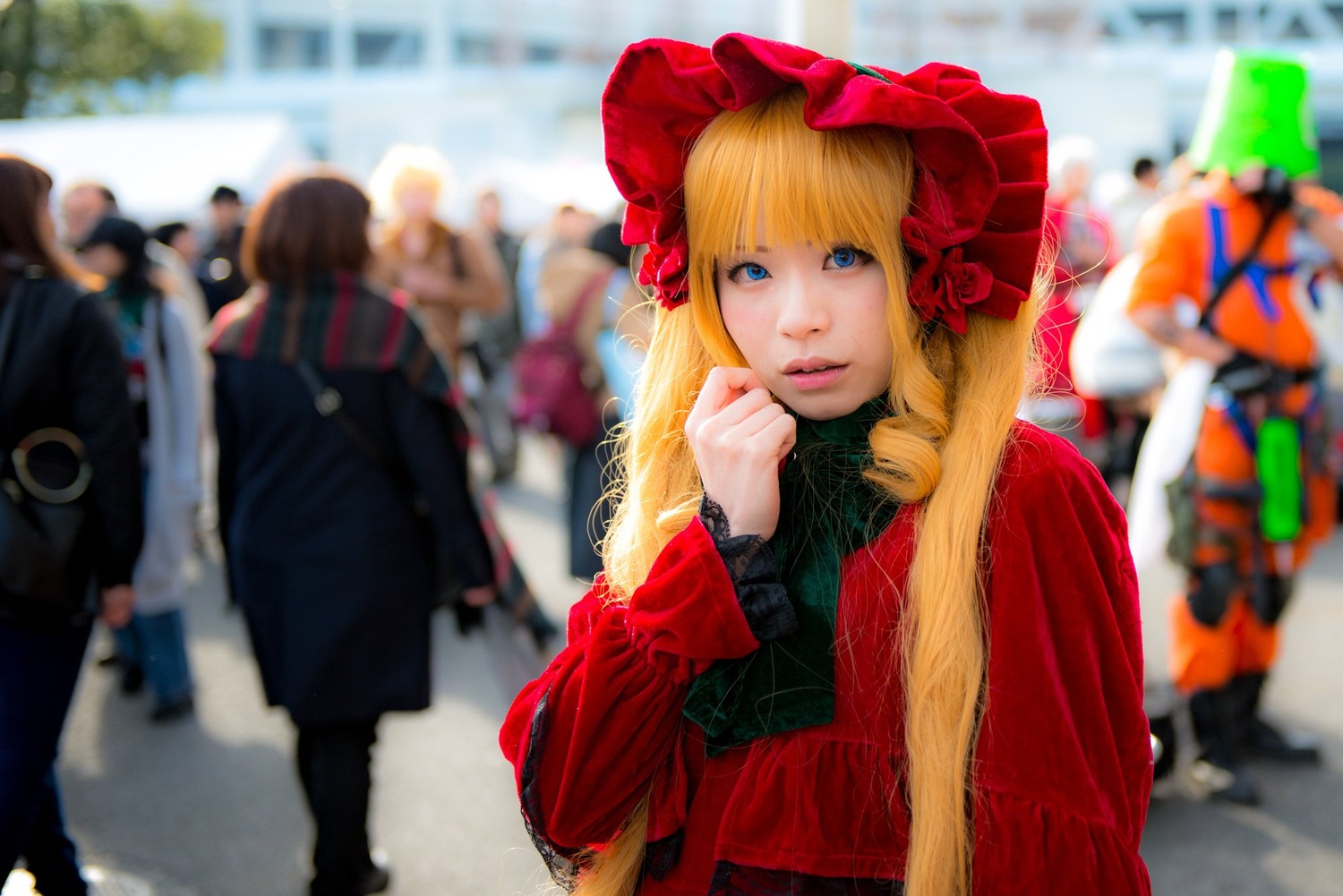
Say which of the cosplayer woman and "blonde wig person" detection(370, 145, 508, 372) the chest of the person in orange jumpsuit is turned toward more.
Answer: the cosplayer woman

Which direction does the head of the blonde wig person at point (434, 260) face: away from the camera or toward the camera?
toward the camera

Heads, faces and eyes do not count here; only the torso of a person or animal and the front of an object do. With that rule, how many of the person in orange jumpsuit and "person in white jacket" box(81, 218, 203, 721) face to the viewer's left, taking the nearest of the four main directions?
1

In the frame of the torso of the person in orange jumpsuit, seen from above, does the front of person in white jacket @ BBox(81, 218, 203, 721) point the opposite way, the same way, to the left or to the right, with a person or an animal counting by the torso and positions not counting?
to the right

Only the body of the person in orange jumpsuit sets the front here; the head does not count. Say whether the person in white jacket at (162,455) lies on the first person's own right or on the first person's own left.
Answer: on the first person's own right
